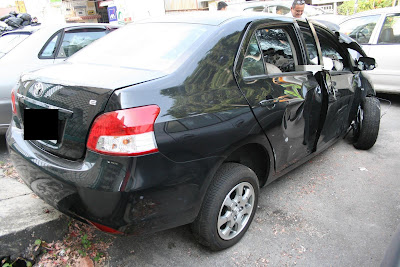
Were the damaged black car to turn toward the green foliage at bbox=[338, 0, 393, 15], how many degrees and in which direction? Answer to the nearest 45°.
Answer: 0° — it already faces it

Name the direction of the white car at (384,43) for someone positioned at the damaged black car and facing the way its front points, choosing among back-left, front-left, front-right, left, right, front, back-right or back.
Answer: front

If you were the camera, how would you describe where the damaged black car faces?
facing away from the viewer and to the right of the viewer

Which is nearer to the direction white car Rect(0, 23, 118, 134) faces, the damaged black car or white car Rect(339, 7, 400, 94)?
the white car

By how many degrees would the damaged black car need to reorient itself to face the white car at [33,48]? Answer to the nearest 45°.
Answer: approximately 90° to its left

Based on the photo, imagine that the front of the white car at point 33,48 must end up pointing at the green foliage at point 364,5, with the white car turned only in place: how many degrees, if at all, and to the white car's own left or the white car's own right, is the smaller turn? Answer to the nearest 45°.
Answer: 0° — it already faces it

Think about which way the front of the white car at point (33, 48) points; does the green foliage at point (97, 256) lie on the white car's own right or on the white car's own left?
on the white car's own right

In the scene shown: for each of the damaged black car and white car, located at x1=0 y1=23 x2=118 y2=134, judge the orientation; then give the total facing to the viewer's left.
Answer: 0

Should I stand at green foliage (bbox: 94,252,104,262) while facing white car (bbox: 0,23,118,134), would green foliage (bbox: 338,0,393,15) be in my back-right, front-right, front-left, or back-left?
front-right

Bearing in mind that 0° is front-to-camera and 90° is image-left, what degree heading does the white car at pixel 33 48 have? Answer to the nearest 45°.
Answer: approximately 225°

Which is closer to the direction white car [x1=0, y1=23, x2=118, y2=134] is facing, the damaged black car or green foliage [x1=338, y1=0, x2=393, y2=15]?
the green foliage
